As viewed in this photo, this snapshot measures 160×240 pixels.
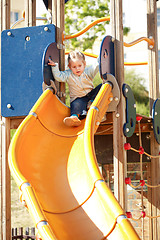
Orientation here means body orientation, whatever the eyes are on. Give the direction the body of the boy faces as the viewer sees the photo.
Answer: toward the camera

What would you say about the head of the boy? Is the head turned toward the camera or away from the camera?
toward the camera
